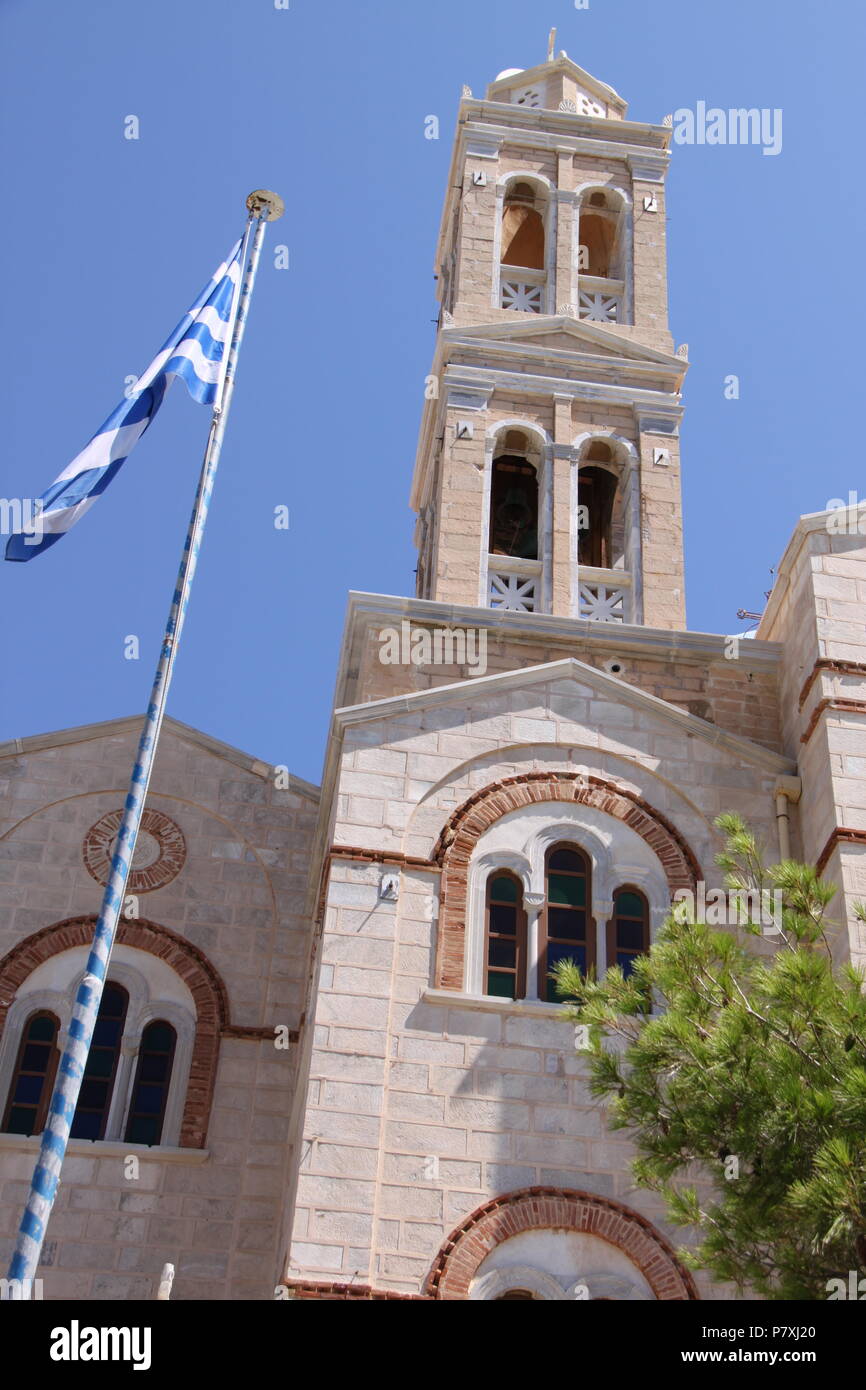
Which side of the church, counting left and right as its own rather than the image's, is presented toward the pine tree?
front

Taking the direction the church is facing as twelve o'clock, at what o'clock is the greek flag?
The greek flag is roughly at 1 o'clock from the church.

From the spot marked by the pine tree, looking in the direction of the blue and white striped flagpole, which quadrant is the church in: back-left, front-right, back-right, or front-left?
front-right

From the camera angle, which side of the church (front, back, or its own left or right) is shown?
front

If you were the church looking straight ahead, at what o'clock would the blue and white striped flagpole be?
The blue and white striped flagpole is roughly at 1 o'clock from the church.
